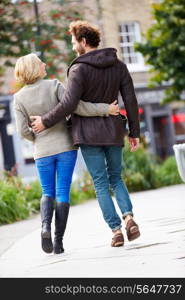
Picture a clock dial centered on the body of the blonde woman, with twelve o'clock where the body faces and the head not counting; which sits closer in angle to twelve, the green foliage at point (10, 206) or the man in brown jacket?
the green foliage

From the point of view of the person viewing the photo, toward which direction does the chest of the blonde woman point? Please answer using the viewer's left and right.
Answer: facing away from the viewer

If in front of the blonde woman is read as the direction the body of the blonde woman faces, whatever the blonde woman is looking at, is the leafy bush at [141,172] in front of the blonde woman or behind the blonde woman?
in front

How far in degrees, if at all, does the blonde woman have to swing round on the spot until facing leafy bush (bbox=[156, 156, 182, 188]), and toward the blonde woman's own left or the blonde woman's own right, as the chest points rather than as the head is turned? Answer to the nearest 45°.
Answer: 0° — they already face it

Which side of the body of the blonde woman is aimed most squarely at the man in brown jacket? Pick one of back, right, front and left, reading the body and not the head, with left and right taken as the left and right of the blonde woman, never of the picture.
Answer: right

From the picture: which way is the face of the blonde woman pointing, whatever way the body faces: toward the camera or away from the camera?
away from the camera

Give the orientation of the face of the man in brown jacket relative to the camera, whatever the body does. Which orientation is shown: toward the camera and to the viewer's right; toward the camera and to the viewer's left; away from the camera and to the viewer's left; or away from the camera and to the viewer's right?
away from the camera and to the viewer's left

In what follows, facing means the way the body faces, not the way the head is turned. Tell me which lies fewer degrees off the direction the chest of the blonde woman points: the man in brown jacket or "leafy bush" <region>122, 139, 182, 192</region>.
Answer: the leafy bush

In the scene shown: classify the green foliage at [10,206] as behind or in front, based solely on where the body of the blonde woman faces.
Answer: in front
